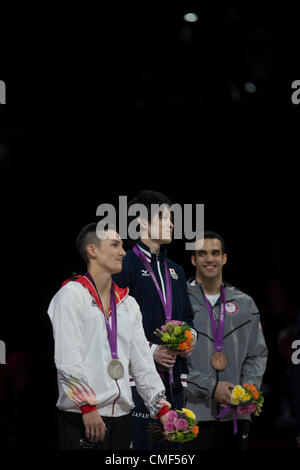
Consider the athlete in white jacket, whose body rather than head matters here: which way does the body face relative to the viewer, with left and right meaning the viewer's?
facing the viewer and to the right of the viewer

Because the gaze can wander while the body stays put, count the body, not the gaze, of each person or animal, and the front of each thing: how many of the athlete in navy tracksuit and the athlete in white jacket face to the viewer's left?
0

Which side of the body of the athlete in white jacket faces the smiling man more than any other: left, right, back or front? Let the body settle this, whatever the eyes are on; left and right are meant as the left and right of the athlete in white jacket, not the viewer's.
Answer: left

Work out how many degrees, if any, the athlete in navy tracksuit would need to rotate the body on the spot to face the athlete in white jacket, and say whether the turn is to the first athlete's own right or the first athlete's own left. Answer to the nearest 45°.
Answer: approximately 90° to the first athlete's own right

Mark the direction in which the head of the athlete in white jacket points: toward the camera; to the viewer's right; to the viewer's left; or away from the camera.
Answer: to the viewer's right

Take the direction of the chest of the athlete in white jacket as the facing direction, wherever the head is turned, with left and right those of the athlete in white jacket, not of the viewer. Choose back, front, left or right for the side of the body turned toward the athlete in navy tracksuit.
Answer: left
